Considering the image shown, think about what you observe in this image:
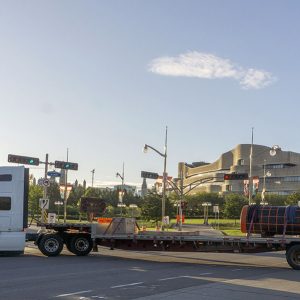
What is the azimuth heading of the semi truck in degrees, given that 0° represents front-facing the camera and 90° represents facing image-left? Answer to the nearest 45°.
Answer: approximately 90°

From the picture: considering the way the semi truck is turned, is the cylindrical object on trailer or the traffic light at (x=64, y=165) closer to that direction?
the traffic light

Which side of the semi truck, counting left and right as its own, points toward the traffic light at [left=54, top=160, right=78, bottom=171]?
right

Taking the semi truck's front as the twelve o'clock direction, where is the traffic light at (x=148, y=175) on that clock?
The traffic light is roughly at 3 o'clock from the semi truck.
